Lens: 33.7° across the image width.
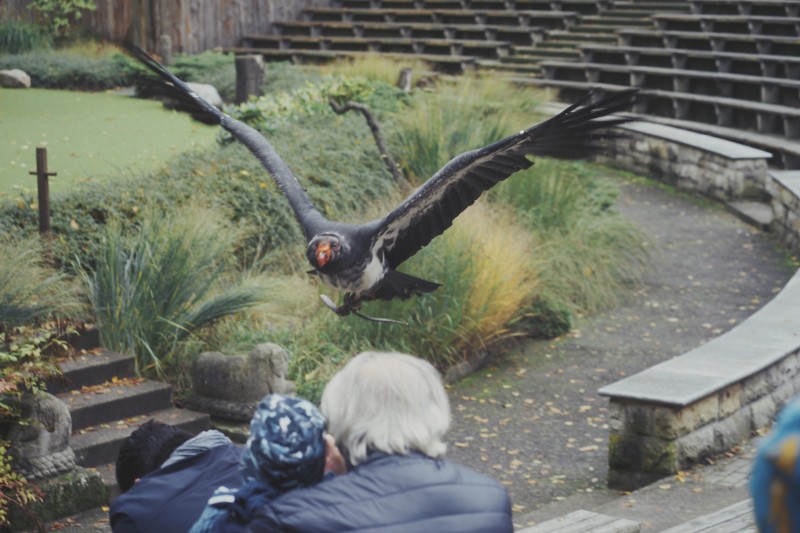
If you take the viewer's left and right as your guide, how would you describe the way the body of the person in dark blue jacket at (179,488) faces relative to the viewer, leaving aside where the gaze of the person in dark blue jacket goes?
facing away from the viewer and to the left of the viewer

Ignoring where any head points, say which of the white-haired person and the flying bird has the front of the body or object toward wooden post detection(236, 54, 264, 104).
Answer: the white-haired person

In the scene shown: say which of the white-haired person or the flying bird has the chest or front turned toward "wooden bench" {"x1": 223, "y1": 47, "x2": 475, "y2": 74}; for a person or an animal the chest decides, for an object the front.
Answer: the white-haired person

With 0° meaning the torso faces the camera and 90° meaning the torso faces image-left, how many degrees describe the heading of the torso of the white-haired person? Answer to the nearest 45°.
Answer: approximately 180°

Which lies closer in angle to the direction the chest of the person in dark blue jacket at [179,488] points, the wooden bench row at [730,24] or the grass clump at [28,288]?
the grass clump

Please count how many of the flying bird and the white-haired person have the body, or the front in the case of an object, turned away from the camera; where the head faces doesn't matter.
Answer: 1

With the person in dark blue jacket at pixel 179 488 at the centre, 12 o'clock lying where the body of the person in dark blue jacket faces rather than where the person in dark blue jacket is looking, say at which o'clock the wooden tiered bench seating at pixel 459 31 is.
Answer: The wooden tiered bench seating is roughly at 2 o'clock from the person in dark blue jacket.
